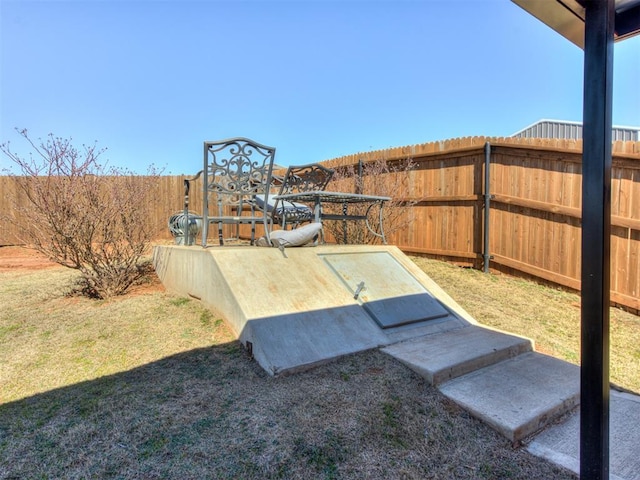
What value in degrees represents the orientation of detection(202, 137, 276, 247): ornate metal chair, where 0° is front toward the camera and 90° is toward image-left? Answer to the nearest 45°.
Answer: approximately 180°

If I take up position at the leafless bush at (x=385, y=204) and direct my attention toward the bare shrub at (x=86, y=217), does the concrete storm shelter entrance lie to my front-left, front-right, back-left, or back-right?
front-left

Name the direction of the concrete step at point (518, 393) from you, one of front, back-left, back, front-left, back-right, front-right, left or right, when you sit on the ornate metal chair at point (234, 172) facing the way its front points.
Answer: back-right

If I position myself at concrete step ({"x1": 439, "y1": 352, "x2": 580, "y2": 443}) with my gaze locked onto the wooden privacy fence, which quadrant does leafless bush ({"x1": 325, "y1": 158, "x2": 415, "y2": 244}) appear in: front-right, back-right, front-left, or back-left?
front-left

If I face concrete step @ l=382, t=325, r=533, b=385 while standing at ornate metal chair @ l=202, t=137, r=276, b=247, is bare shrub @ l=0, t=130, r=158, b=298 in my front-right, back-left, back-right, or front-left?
back-right

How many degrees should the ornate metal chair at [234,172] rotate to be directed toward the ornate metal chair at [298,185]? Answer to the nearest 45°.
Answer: approximately 45° to its right

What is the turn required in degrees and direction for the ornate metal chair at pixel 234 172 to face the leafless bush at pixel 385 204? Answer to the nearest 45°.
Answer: approximately 45° to its right

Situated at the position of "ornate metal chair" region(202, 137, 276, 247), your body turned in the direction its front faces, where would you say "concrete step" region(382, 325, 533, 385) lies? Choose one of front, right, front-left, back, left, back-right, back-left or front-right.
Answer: back-right

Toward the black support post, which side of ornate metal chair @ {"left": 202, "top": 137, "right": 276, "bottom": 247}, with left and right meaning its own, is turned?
back
